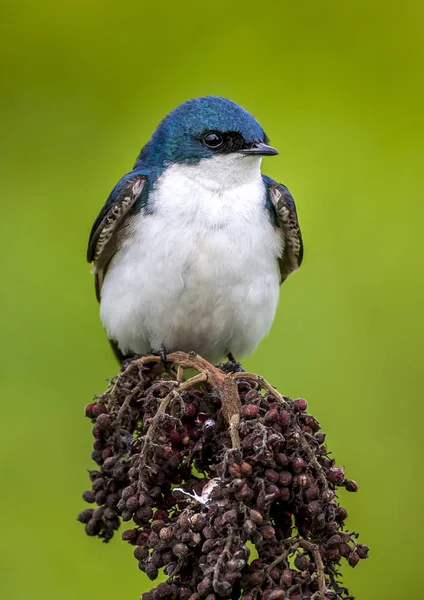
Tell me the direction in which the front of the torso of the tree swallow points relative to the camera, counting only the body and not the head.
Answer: toward the camera
